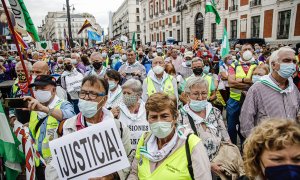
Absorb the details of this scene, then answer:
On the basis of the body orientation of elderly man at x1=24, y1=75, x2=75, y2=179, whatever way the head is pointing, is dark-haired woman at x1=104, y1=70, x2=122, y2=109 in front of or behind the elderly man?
behind

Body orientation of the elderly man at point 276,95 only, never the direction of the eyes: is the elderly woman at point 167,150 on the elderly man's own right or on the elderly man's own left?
on the elderly man's own right

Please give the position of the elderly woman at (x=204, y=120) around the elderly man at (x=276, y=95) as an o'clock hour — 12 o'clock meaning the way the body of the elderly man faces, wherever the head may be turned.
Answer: The elderly woman is roughly at 3 o'clock from the elderly man.

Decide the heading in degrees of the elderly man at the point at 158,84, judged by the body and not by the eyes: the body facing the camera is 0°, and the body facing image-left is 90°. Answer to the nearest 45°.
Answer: approximately 0°

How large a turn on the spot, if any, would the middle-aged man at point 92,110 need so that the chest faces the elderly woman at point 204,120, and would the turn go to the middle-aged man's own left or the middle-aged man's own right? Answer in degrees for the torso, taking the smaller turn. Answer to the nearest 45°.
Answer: approximately 135° to the middle-aged man's own left

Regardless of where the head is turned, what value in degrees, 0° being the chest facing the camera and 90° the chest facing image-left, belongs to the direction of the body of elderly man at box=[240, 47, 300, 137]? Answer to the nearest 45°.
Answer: approximately 315°

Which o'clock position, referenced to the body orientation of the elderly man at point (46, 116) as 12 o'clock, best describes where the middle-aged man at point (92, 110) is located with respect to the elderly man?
The middle-aged man is roughly at 9 o'clock from the elderly man.
